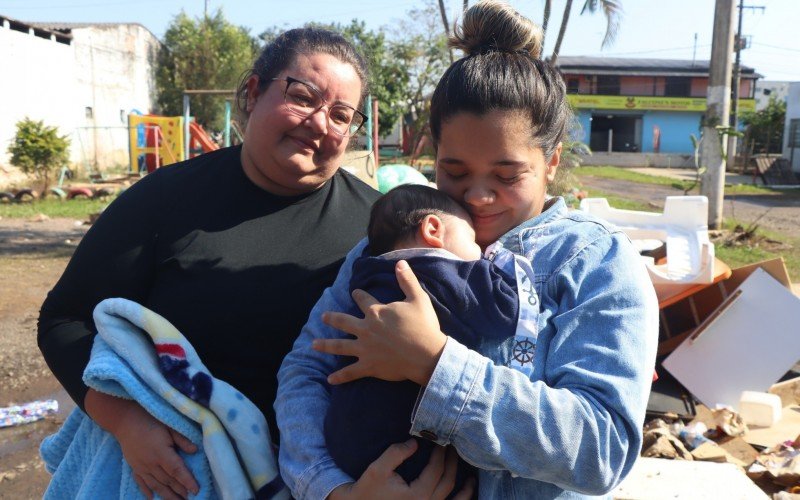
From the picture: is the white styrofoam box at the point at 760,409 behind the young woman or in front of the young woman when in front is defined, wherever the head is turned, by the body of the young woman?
behind

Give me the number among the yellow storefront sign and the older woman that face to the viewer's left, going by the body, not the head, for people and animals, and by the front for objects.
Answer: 0

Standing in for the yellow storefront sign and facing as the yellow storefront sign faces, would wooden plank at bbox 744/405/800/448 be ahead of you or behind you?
ahead

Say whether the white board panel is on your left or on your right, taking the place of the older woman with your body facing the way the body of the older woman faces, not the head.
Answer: on your left

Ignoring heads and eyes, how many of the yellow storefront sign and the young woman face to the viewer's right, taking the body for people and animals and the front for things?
0

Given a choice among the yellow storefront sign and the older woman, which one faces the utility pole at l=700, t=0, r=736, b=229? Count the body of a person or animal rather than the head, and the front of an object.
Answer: the yellow storefront sign

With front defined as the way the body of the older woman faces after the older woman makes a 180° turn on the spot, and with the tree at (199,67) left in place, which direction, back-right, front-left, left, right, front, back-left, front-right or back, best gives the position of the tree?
front-right

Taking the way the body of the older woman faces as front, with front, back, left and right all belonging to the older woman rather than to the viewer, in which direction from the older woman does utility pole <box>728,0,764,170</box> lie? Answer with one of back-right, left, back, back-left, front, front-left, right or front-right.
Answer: left
